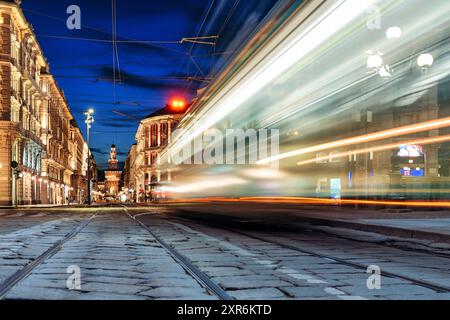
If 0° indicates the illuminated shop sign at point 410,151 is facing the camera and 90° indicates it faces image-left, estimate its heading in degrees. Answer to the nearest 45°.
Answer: approximately 0°

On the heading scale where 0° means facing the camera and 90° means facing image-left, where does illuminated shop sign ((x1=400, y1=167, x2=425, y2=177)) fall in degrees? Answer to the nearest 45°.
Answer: approximately 0°

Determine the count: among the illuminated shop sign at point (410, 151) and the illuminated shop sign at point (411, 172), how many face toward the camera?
2
